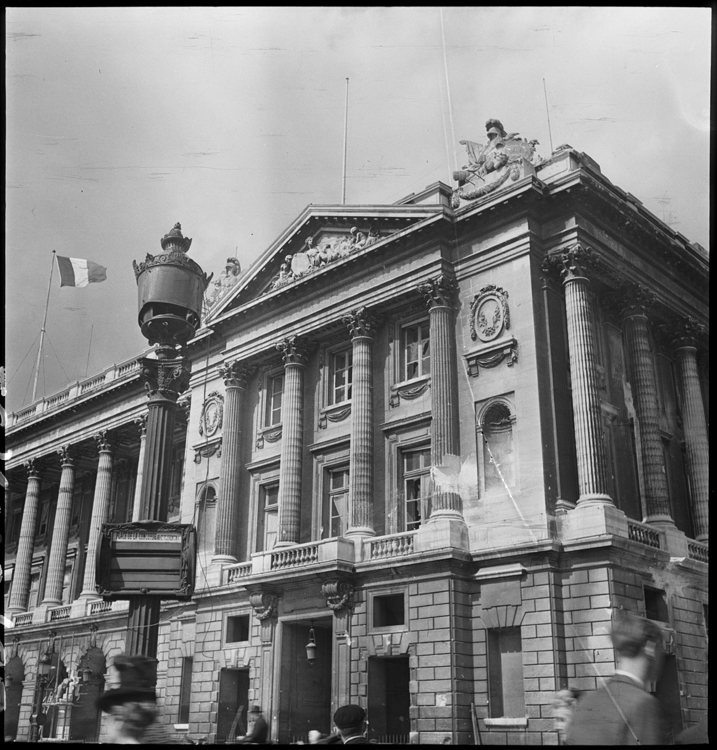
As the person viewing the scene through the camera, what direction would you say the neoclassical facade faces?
facing the viewer and to the left of the viewer

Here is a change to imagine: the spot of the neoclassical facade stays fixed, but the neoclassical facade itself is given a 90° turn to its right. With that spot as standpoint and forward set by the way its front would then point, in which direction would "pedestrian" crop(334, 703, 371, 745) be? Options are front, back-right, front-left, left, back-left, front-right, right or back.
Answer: back-left

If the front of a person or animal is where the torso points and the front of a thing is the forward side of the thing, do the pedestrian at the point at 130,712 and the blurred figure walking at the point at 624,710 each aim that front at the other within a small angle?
no

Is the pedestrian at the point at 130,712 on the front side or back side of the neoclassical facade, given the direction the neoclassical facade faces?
on the front side

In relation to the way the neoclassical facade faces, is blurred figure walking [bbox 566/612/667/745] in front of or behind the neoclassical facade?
in front
